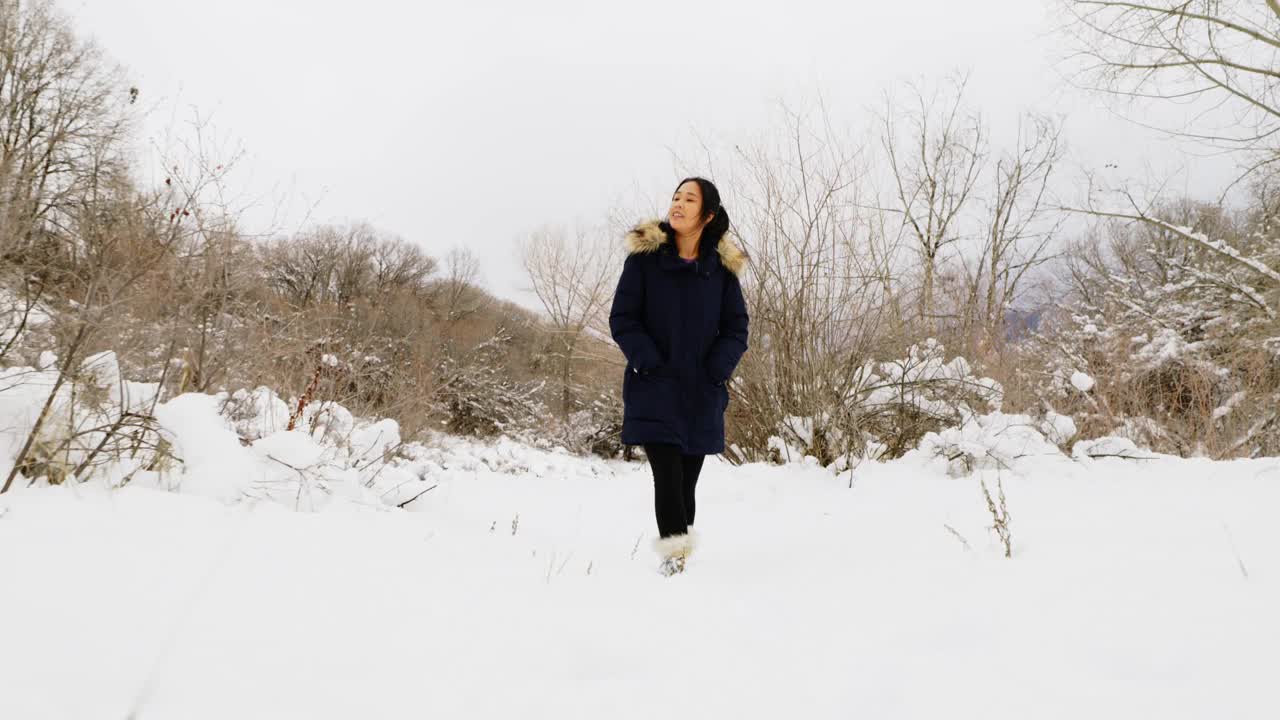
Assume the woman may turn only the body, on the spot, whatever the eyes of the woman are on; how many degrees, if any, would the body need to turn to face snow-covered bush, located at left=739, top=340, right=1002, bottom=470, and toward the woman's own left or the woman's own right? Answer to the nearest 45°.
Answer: approximately 135° to the woman's own left

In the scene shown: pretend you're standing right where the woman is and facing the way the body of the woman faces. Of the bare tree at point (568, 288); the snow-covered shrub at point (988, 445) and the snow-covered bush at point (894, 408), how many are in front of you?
0

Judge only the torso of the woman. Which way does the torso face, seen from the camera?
toward the camera

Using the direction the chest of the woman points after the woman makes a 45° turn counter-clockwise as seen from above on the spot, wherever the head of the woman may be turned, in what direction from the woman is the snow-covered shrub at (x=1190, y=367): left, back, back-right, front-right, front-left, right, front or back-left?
left

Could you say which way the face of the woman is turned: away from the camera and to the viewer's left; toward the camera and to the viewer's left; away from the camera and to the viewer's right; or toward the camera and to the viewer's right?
toward the camera and to the viewer's left

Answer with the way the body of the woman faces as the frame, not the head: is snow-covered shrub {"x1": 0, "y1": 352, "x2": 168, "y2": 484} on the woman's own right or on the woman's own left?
on the woman's own right

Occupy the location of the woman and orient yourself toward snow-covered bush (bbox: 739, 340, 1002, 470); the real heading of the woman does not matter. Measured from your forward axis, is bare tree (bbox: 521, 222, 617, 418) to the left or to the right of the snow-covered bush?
left

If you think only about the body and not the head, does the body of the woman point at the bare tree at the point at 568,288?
no

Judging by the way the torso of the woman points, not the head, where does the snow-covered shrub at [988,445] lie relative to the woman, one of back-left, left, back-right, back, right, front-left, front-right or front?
back-left
